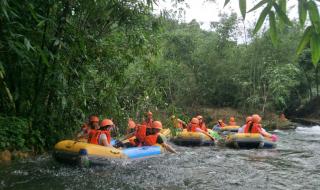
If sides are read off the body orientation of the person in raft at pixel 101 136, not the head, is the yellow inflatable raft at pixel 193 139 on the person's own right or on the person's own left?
on the person's own left

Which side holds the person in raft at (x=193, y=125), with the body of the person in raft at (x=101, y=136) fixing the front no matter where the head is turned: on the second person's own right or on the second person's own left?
on the second person's own left

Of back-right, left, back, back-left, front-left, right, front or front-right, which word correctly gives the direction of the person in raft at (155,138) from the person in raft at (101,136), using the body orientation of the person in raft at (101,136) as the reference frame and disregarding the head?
front-left

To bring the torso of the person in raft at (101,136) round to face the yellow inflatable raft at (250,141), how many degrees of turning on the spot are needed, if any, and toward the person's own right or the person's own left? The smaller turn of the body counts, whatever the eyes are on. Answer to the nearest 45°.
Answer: approximately 45° to the person's own left
